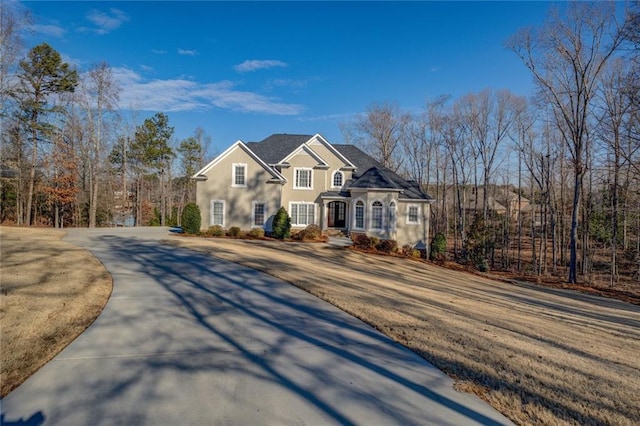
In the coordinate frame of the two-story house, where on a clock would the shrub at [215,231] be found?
The shrub is roughly at 2 o'clock from the two-story house.

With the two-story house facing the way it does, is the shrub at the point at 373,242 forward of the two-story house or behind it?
forward

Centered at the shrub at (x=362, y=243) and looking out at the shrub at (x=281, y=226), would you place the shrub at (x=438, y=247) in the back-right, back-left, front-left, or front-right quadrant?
back-right

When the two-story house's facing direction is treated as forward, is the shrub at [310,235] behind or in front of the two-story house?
in front

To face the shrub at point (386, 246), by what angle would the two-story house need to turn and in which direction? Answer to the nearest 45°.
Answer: approximately 45° to its left

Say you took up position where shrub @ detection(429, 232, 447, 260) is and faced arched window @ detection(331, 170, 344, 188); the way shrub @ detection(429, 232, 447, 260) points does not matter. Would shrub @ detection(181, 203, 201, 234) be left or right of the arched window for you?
left

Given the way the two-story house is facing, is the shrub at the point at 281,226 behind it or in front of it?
in front

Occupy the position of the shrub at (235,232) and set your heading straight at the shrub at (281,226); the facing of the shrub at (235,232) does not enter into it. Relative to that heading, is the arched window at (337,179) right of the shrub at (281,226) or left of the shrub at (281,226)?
left

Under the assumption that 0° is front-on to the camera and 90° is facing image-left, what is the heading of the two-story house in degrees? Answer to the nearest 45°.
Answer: approximately 0°

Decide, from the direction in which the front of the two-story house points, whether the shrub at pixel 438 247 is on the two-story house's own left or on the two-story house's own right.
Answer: on the two-story house's own left

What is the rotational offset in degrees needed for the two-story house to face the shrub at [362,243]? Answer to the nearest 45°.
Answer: approximately 45° to its left
